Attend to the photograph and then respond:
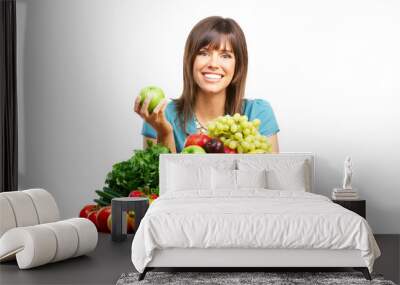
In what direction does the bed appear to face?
toward the camera

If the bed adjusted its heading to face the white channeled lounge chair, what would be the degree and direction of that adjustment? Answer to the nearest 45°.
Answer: approximately 90° to its right

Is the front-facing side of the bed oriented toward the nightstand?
no

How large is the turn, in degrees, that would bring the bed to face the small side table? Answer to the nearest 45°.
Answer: approximately 135° to its right

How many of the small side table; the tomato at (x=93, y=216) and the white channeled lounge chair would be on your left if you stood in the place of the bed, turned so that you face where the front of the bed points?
0
